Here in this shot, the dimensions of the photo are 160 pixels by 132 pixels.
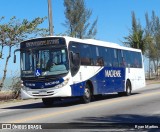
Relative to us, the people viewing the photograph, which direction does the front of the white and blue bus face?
facing the viewer and to the left of the viewer
